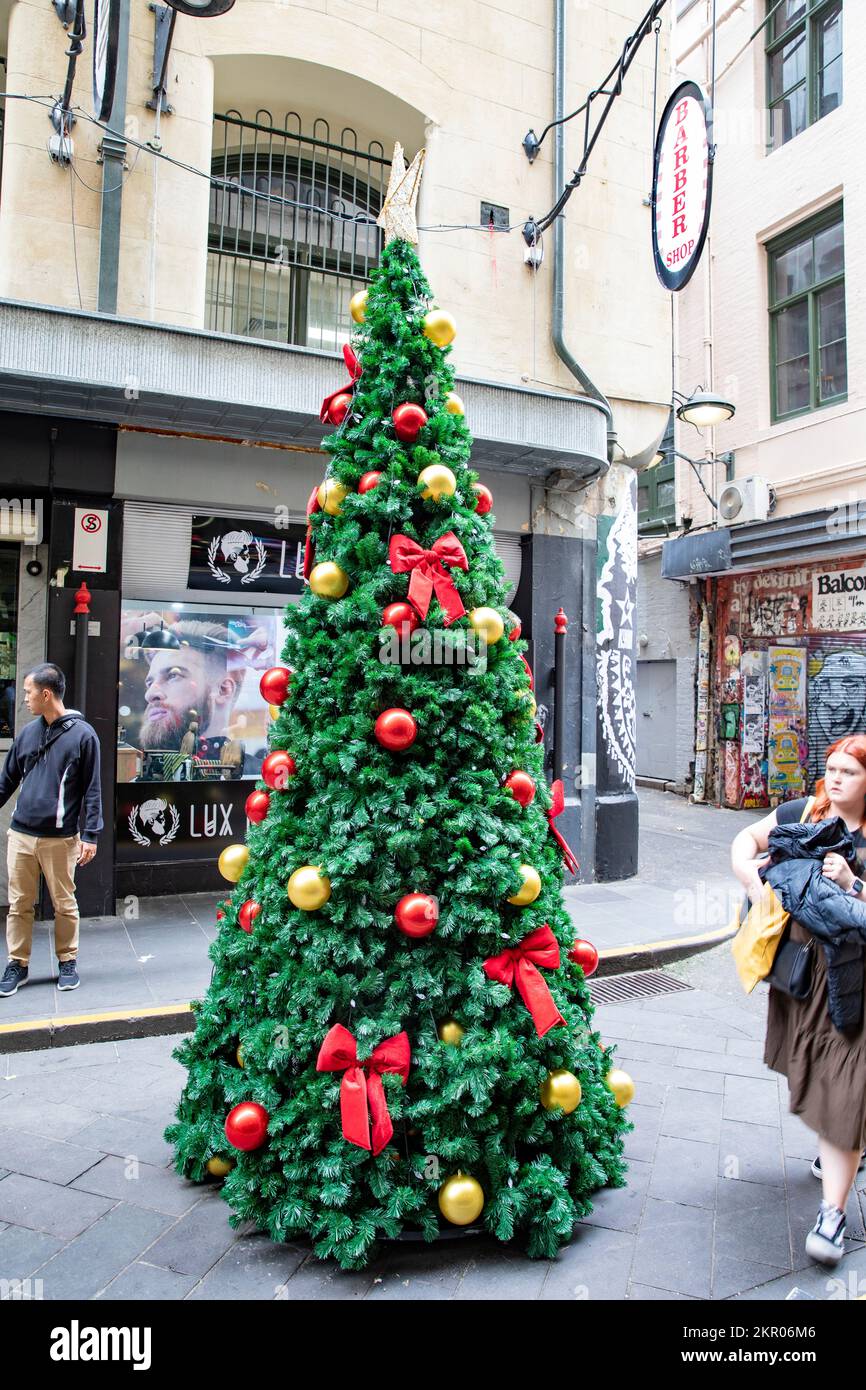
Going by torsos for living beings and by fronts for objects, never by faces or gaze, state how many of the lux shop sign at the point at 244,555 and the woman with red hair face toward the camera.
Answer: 2

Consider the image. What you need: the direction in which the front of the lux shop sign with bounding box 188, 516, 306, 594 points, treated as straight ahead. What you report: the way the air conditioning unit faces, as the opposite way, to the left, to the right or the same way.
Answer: to the right

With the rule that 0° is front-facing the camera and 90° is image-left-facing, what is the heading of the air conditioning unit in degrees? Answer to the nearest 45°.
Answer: approximately 45°

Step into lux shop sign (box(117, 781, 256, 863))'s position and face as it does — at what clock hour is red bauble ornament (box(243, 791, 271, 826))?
The red bauble ornament is roughly at 12 o'clock from the lux shop sign.

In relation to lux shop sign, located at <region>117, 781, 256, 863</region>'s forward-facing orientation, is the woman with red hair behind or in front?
in front

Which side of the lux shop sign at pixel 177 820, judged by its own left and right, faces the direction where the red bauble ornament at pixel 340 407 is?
front

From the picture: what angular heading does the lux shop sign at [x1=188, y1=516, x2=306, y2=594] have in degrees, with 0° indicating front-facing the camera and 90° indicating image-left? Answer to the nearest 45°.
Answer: approximately 0°

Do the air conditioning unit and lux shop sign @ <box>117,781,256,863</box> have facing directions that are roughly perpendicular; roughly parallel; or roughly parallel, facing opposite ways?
roughly perpendicular

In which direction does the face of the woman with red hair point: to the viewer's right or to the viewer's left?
to the viewer's left

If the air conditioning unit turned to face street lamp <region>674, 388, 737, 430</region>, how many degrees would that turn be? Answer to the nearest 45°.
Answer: approximately 45° to its left
